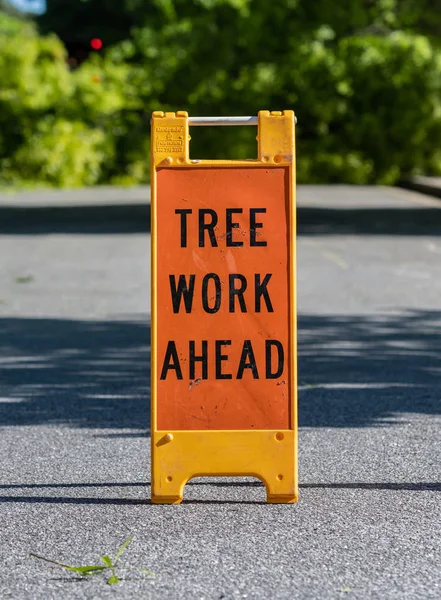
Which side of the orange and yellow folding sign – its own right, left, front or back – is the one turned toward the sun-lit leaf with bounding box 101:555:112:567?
front

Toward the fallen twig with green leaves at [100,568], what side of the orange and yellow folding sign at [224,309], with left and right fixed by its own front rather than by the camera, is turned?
front

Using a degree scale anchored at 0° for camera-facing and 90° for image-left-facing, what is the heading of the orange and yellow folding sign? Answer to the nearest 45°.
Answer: approximately 0°
